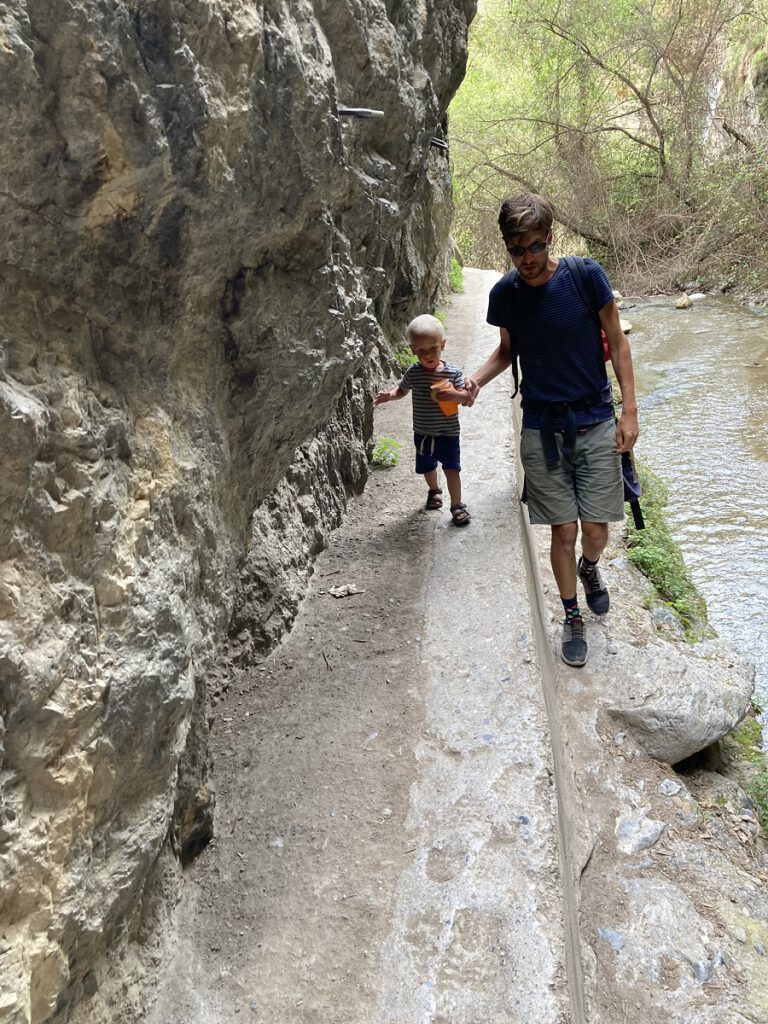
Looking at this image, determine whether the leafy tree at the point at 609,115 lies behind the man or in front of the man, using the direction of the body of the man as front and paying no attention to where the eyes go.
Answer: behind

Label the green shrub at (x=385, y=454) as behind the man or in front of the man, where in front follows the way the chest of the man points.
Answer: behind

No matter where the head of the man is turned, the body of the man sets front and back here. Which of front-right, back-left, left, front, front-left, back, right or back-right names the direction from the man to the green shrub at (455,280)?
back

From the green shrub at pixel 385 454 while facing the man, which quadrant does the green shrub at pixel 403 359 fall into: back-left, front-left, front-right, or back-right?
back-left

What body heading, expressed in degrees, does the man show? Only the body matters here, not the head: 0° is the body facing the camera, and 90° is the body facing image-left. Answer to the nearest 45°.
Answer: approximately 0°

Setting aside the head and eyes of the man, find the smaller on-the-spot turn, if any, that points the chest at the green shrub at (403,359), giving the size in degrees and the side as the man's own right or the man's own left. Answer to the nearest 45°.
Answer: approximately 180°

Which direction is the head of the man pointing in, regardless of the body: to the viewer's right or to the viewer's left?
to the viewer's left
